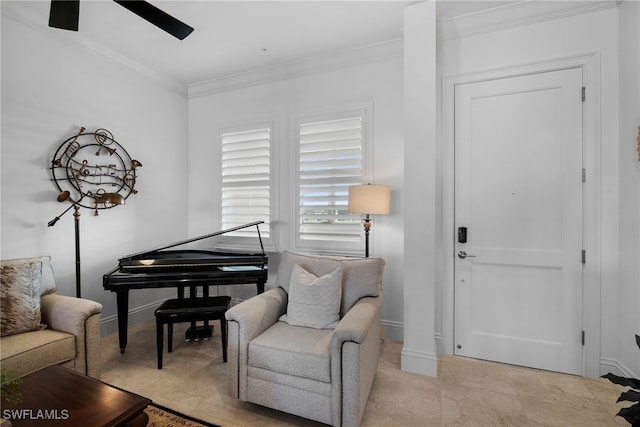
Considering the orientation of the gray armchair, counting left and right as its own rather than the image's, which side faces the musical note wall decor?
right

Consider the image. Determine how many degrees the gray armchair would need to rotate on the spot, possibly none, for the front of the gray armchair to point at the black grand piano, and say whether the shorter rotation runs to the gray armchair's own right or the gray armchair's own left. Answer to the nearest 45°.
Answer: approximately 90° to the gray armchair's own right

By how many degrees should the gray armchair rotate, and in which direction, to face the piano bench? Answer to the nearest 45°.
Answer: approximately 90° to its right

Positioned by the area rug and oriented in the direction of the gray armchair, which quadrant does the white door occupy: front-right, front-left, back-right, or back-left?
front-right

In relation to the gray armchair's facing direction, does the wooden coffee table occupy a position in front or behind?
in front

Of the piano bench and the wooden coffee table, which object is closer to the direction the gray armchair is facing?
the wooden coffee table

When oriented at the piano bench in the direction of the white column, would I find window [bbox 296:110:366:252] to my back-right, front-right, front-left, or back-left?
front-left

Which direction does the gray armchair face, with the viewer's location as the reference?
facing the viewer and to the left of the viewer

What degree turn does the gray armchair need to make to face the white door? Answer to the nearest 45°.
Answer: approximately 135° to its left

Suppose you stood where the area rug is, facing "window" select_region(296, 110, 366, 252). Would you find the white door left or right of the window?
right

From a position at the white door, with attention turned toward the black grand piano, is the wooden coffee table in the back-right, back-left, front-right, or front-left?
front-left

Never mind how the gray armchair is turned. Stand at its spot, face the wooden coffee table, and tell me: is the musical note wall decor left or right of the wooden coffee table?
right
